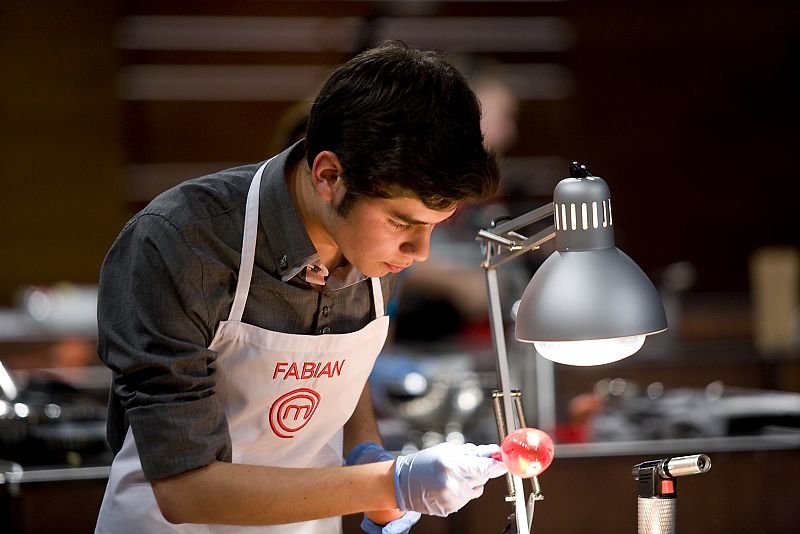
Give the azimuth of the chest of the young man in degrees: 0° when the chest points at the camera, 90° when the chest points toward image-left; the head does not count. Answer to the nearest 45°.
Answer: approximately 315°

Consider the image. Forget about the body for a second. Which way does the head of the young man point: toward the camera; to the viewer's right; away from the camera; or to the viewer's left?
to the viewer's right

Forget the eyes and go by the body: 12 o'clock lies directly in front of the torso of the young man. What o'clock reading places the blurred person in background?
The blurred person in background is roughly at 8 o'clock from the young man.
